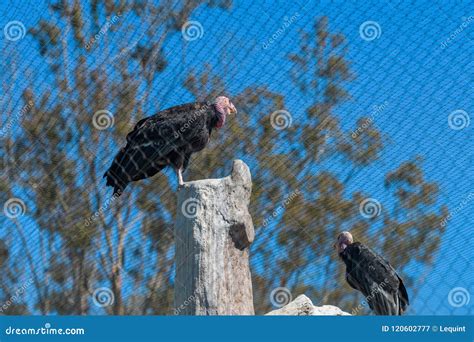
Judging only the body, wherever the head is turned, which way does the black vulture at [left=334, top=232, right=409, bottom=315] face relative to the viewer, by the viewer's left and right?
facing to the left of the viewer

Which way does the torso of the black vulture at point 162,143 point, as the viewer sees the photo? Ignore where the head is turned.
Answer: to the viewer's right

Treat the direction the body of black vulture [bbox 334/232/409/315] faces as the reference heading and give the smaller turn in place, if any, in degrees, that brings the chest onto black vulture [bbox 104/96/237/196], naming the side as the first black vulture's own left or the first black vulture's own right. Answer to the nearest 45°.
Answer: approximately 45° to the first black vulture's own left

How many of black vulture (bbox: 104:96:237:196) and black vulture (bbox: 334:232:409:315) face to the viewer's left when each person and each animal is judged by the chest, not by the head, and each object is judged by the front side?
1

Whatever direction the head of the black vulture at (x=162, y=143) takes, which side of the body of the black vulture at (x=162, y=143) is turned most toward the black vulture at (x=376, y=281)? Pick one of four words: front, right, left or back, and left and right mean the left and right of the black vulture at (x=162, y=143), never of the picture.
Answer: front

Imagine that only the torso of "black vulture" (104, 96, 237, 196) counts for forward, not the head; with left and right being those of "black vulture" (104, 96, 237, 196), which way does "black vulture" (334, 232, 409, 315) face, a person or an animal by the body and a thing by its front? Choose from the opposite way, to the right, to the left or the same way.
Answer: the opposite way
